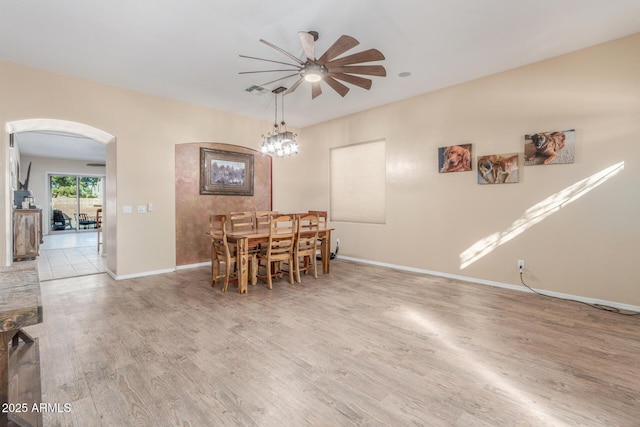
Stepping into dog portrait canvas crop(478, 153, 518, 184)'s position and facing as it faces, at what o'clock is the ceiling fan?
The ceiling fan is roughly at 1 o'clock from the dog portrait canvas.

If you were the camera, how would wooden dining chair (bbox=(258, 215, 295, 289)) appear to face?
facing away from the viewer and to the left of the viewer

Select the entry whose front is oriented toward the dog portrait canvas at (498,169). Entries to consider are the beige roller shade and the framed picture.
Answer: the framed picture

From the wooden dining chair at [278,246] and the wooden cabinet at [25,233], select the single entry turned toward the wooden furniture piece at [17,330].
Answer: the wooden cabinet

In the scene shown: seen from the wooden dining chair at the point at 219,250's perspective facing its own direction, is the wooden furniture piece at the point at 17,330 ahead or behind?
behind

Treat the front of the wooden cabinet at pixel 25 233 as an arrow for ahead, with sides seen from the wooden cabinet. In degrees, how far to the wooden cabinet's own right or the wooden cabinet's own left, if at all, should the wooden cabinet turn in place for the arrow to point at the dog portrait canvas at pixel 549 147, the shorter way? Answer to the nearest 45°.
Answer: approximately 45° to the wooden cabinet's own left

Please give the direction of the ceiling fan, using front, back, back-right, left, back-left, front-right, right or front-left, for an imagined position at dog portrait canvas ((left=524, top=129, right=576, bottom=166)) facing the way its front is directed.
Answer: front-right

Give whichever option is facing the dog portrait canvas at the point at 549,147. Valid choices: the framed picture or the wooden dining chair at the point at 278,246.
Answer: the framed picture

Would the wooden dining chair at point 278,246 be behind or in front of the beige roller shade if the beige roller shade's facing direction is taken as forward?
in front

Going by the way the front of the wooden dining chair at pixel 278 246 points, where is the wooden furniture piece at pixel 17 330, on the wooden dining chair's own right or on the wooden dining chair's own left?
on the wooden dining chair's own left

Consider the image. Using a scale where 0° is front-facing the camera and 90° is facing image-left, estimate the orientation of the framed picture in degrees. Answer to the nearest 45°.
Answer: approximately 315°

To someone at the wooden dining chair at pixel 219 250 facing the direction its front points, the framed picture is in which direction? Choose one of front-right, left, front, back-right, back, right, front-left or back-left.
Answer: front-left

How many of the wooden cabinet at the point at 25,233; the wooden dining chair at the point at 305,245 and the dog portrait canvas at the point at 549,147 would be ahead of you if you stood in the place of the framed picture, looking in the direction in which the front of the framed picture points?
2

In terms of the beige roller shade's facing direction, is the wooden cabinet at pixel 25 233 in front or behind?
in front
